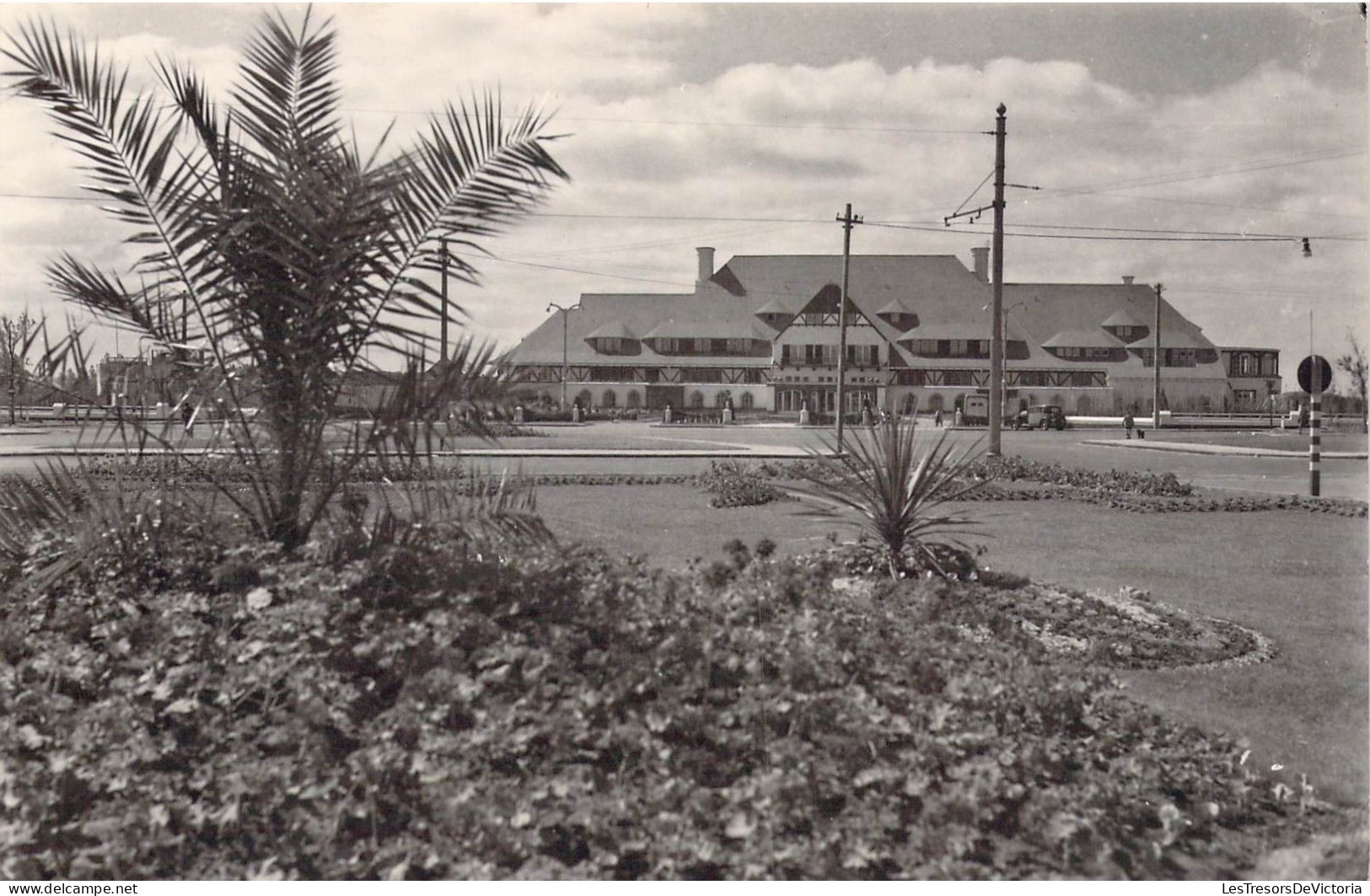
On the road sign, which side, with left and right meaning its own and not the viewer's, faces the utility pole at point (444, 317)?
back

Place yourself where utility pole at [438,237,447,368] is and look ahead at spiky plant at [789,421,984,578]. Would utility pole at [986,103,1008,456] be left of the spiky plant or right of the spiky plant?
left
